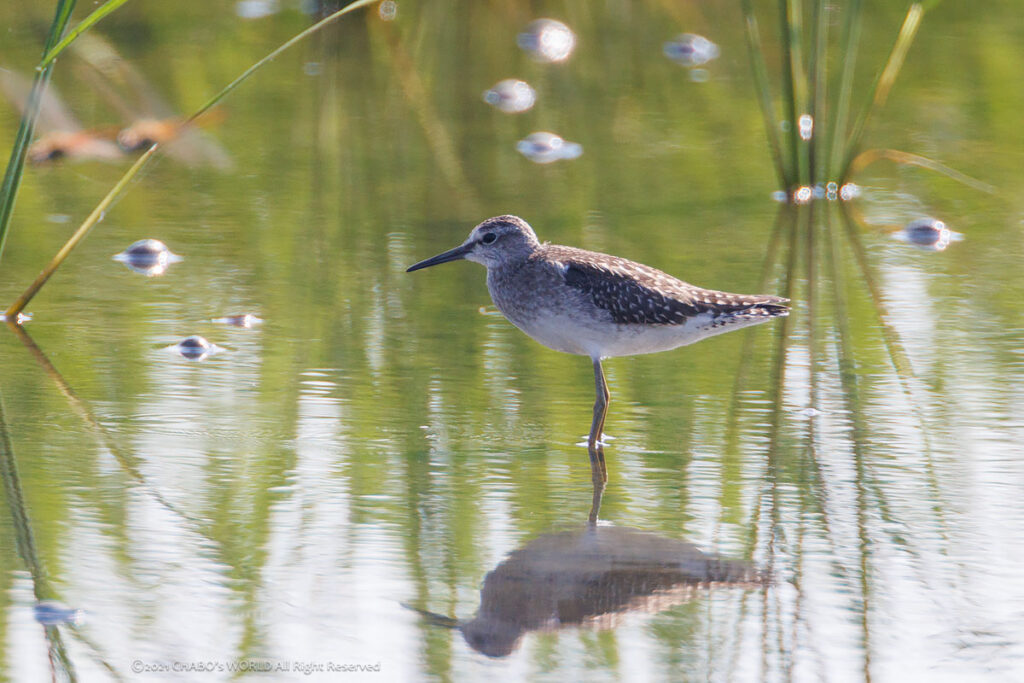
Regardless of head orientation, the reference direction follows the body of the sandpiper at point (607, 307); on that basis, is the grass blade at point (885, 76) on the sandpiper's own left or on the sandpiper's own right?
on the sandpiper's own right

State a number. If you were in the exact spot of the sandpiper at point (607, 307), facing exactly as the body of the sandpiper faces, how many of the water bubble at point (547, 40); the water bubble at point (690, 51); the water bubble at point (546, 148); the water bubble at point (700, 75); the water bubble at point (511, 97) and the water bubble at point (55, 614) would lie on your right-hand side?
5

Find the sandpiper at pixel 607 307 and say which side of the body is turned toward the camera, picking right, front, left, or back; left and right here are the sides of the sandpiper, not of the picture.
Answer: left

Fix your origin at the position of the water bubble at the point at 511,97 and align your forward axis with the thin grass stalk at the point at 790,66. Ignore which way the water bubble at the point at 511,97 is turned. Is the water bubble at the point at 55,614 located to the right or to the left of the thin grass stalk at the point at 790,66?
right

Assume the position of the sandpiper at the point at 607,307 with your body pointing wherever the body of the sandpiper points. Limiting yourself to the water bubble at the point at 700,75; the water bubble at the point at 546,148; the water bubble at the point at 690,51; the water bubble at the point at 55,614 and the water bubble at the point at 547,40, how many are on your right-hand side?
4

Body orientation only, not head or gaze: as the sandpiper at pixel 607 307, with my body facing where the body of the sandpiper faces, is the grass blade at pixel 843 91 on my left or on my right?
on my right

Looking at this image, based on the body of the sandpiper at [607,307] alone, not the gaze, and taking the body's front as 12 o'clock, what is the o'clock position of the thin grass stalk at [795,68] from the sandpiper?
The thin grass stalk is roughly at 4 o'clock from the sandpiper.

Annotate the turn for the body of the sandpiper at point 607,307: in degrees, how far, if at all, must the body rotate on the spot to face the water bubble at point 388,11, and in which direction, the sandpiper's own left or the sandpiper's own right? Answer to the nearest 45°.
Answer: approximately 90° to the sandpiper's own right

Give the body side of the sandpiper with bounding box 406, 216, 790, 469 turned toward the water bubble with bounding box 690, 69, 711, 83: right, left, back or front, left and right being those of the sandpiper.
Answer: right

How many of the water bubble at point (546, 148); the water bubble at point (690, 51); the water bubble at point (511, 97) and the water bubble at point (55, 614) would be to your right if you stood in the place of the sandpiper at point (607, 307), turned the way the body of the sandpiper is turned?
3

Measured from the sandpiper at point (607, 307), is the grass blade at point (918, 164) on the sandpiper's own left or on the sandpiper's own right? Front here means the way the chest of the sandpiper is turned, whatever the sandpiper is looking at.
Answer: on the sandpiper's own right
